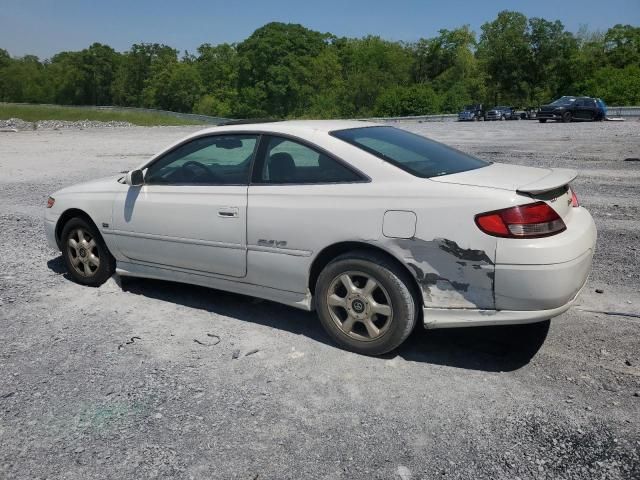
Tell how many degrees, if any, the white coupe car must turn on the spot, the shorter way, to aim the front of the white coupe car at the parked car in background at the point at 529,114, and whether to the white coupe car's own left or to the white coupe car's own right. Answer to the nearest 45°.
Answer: approximately 45° to the white coupe car's own right

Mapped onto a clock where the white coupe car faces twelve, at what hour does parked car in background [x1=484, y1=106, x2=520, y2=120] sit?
The parked car in background is roughly at 2 o'clock from the white coupe car.

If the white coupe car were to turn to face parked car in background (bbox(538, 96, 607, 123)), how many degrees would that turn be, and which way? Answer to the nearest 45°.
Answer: approximately 90° to its right

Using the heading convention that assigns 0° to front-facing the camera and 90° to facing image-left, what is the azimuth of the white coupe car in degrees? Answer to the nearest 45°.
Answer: approximately 135°
